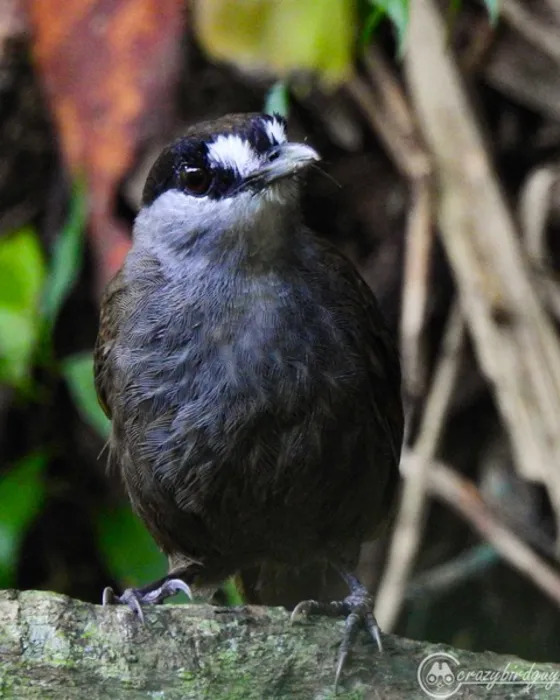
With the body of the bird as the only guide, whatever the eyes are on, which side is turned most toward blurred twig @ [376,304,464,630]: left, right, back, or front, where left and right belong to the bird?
back

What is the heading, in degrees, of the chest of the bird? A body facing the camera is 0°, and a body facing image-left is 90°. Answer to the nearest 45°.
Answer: approximately 0°

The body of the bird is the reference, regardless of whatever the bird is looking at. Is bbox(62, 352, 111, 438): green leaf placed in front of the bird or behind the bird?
behind

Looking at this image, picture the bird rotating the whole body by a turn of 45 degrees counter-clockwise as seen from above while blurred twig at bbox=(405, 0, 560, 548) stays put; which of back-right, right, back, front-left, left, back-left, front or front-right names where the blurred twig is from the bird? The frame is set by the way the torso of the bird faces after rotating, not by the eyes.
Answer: left

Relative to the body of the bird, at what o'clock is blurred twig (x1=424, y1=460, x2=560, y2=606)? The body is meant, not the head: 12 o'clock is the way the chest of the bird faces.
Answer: The blurred twig is roughly at 7 o'clock from the bird.

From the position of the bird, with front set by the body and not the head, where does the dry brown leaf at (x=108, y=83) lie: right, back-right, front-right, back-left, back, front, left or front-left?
back

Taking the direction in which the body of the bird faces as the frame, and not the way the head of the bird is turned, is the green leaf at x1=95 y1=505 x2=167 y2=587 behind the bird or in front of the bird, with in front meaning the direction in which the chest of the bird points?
behind

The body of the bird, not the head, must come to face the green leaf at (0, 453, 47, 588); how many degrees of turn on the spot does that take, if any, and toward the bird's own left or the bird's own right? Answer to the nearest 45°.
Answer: approximately 135° to the bird's own right
